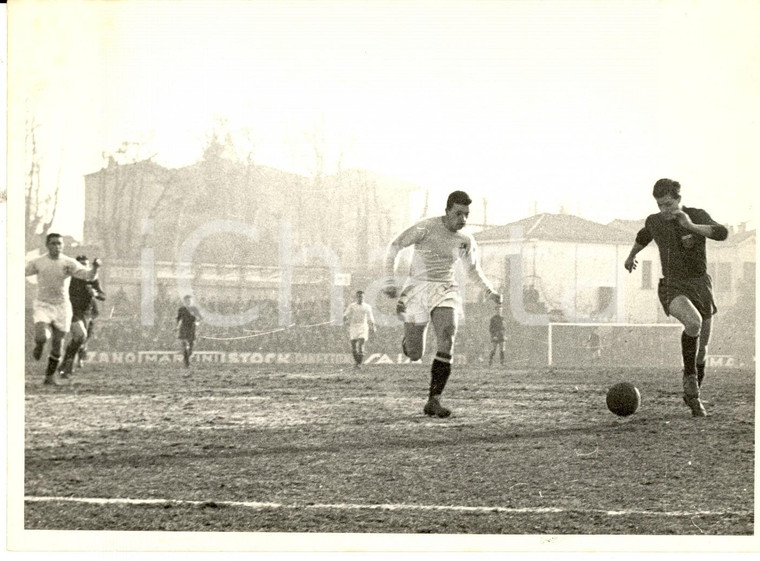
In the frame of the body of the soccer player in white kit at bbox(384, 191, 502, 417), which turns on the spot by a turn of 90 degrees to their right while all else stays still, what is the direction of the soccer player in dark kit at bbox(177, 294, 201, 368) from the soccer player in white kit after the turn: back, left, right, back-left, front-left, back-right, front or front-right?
front-right

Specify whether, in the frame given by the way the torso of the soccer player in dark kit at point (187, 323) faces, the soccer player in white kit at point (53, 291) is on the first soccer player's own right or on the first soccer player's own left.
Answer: on the first soccer player's own right

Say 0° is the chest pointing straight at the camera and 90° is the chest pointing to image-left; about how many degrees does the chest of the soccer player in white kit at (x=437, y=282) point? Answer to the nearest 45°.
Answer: approximately 315°

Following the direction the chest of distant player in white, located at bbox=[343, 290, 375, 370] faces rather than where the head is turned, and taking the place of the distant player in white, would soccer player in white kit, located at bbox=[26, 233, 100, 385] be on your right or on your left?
on your right

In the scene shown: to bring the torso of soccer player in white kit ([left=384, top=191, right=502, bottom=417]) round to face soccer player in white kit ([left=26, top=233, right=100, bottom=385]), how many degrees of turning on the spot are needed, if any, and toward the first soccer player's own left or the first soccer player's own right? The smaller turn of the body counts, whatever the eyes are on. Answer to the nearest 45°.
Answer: approximately 135° to the first soccer player's own right

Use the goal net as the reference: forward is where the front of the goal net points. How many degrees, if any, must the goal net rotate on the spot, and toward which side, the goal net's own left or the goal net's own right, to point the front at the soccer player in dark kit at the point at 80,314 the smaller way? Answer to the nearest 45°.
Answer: approximately 90° to the goal net's own right

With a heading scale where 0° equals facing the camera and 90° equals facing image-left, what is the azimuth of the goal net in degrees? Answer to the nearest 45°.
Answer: approximately 0°
